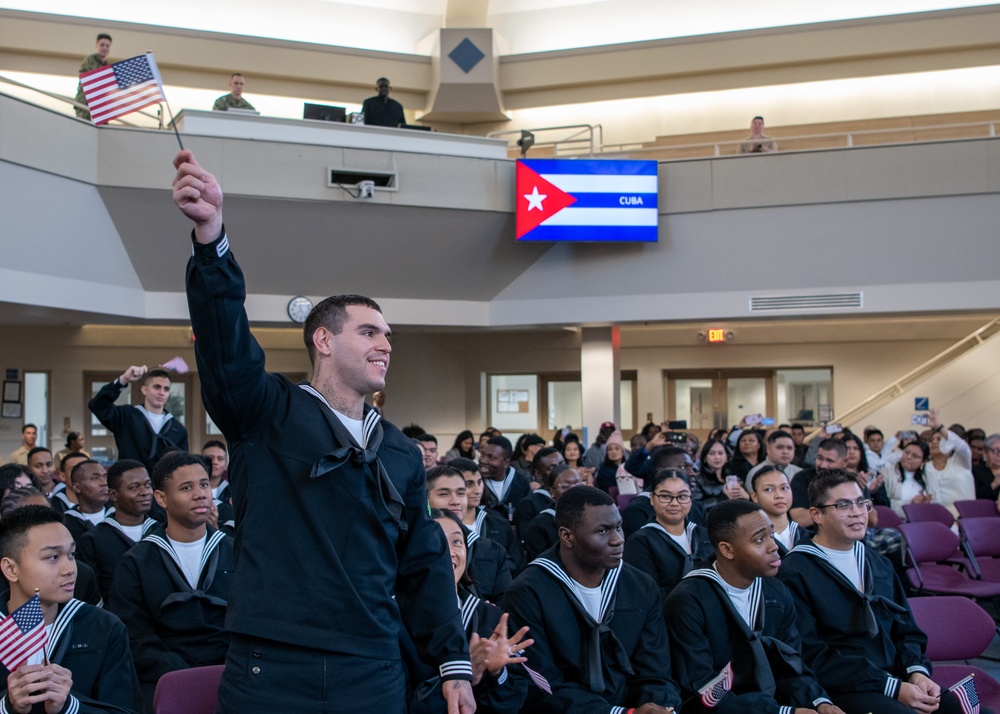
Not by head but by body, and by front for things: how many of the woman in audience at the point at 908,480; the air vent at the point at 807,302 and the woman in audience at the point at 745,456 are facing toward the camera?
3

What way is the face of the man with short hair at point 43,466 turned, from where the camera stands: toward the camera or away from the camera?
toward the camera

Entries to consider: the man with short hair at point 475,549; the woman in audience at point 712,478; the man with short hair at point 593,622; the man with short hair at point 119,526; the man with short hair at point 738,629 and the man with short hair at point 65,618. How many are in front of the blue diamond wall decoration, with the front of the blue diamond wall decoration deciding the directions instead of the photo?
6

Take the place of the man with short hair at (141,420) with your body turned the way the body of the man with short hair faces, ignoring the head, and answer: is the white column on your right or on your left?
on your left

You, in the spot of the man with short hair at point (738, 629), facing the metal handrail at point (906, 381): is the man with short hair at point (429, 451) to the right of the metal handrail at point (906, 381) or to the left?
left

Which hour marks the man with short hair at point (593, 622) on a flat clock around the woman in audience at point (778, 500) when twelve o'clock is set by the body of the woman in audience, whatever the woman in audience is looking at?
The man with short hair is roughly at 2 o'clock from the woman in audience.

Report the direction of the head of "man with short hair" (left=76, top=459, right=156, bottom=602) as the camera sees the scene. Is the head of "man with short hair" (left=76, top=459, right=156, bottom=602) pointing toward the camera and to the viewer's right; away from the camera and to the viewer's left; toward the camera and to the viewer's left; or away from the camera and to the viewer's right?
toward the camera and to the viewer's right

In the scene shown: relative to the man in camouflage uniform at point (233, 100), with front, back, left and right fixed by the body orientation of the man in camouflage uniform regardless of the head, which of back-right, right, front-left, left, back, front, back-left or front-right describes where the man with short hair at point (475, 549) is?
front

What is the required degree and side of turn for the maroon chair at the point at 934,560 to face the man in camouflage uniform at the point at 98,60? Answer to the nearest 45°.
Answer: approximately 135° to its right

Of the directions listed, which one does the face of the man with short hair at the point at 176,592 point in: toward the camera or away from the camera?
toward the camera

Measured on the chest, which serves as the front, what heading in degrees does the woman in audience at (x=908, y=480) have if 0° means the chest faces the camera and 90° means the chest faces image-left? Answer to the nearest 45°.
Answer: approximately 0°

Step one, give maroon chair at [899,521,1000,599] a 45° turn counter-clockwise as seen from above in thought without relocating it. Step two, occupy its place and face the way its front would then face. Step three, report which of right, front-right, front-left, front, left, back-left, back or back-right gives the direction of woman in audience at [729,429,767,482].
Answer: back-left

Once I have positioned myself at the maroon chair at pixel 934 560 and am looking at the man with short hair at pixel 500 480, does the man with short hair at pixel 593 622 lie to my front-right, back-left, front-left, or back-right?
front-left

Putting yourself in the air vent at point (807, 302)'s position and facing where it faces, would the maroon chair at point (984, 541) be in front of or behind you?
in front

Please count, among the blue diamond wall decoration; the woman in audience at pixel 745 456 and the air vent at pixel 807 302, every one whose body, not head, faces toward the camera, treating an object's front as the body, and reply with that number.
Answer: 3

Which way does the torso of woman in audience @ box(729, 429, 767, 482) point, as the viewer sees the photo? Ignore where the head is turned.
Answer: toward the camera

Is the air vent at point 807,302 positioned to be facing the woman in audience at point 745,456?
yes
